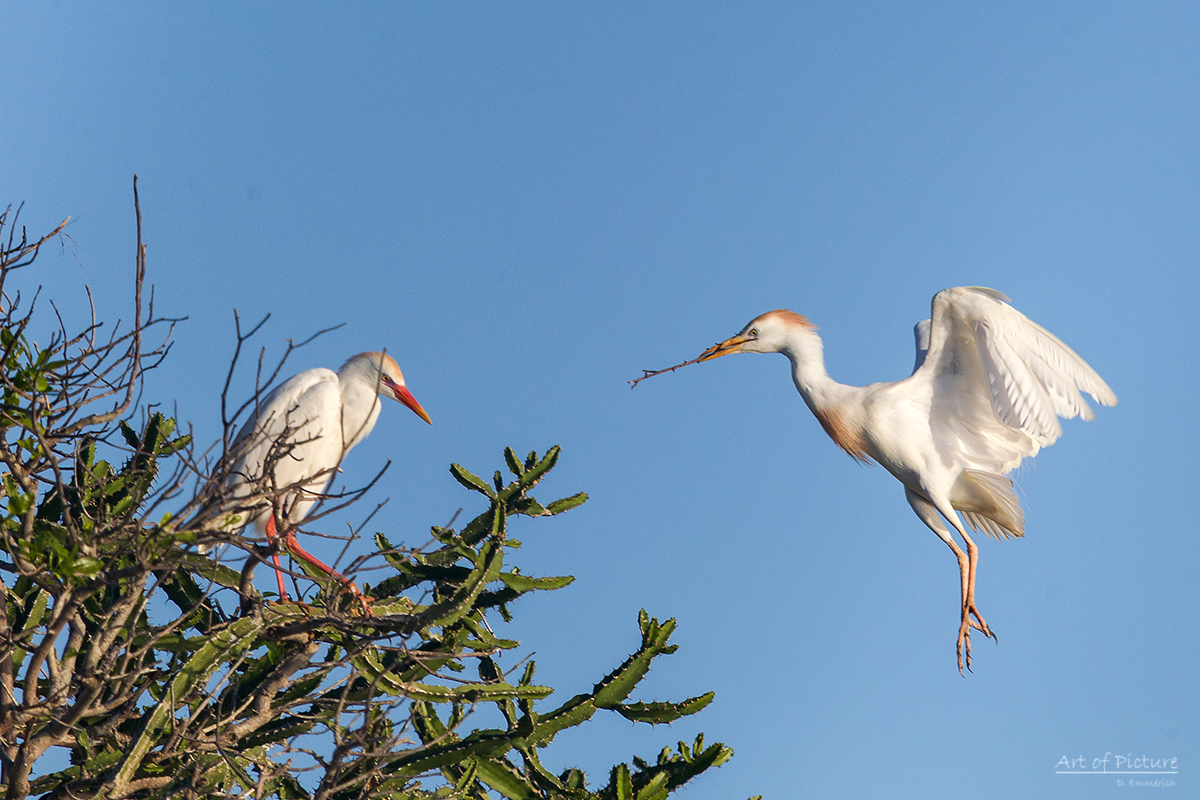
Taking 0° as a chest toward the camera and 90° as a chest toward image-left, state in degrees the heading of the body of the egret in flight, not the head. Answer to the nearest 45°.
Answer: approximately 90°

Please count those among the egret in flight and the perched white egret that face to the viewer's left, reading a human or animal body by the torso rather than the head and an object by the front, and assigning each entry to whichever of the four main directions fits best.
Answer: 1

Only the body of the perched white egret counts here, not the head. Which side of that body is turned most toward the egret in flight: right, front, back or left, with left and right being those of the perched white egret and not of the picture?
front

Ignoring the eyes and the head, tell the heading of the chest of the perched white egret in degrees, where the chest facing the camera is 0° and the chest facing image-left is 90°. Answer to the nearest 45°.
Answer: approximately 270°

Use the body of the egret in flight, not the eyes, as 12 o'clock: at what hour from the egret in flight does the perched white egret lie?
The perched white egret is roughly at 11 o'clock from the egret in flight.
